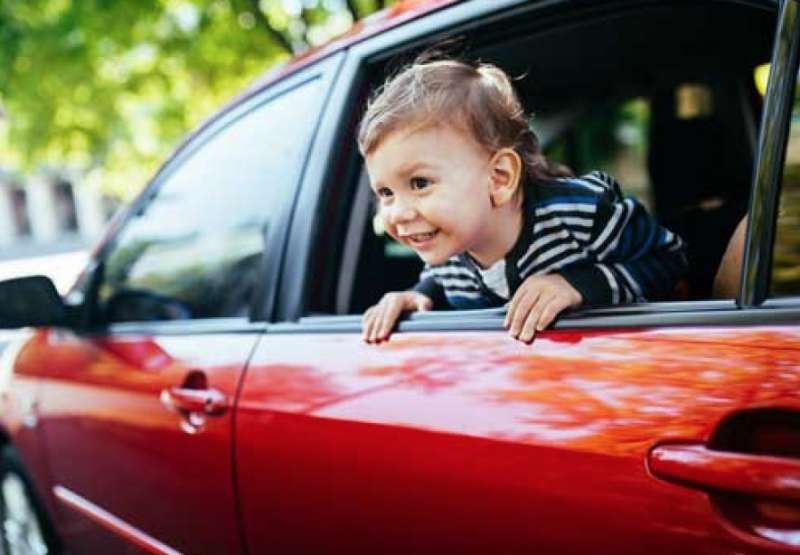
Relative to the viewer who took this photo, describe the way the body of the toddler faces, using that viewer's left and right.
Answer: facing the viewer and to the left of the viewer

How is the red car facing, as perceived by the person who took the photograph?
facing away from the viewer and to the left of the viewer

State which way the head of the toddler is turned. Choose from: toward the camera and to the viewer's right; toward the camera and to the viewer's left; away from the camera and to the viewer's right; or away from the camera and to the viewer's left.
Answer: toward the camera and to the viewer's left

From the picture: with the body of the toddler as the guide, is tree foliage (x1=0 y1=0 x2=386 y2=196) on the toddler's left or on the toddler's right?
on the toddler's right

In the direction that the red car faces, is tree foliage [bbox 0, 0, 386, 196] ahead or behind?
ahead
